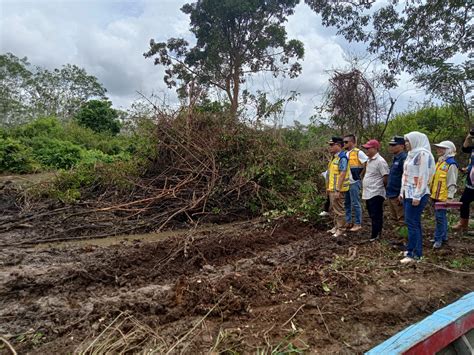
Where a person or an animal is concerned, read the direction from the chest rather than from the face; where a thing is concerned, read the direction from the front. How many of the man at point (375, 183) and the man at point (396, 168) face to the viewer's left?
2

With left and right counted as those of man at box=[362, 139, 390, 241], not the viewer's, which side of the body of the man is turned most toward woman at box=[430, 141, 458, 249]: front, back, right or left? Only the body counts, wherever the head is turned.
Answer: back

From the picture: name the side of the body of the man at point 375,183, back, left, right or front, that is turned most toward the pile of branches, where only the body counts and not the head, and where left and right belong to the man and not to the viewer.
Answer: front

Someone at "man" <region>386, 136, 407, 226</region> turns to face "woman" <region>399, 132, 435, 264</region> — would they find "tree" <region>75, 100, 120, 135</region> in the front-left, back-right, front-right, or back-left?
back-right

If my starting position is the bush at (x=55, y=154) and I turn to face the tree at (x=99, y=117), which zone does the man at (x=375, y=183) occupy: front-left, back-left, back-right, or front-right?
back-right

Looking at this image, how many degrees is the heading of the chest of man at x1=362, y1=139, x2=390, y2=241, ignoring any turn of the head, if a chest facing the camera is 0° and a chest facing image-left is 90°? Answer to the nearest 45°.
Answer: approximately 90°

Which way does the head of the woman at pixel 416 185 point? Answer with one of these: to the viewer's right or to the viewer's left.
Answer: to the viewer's left

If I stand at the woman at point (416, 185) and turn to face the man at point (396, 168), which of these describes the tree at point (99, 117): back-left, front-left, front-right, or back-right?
front-left

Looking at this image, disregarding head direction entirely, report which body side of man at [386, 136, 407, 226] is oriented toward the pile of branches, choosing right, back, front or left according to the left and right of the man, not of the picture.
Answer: front

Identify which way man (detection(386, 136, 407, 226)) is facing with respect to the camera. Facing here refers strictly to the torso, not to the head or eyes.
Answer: to the viewer's left

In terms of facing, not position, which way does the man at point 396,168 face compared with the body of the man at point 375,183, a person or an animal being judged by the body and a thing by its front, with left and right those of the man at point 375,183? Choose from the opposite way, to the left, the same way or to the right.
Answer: the same way
